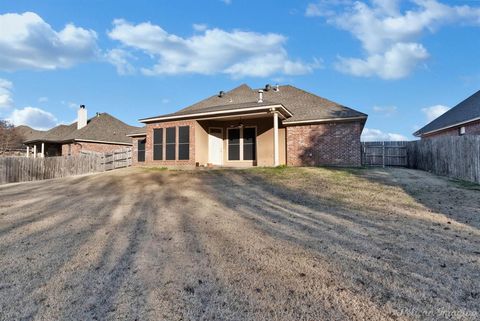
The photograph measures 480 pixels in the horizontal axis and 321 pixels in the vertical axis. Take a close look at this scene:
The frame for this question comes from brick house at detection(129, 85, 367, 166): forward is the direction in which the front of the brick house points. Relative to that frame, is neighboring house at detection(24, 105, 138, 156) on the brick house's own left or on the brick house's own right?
on the brick house's own left

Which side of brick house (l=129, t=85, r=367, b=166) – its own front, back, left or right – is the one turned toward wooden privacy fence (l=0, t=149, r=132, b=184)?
left

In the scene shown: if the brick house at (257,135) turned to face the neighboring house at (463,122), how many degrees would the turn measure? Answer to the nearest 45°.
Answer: approximately 90° to its right

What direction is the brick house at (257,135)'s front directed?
away from the camera
